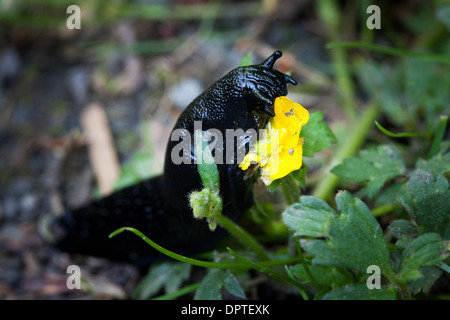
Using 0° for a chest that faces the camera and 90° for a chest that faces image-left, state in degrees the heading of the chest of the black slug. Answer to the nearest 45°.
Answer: approximately 270°
